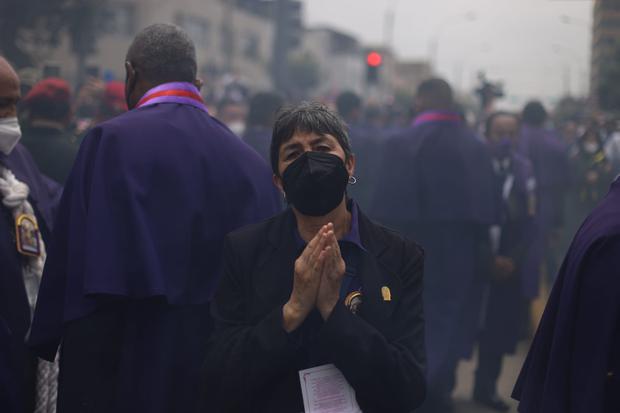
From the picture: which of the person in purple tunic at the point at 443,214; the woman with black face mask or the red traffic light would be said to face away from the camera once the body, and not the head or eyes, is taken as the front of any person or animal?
the person in purple tunic

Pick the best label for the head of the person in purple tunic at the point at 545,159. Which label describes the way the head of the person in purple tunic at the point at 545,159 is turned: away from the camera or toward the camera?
away from the camera

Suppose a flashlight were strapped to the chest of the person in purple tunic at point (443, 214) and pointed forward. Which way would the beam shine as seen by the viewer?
away from the camera

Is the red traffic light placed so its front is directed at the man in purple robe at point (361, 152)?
yes

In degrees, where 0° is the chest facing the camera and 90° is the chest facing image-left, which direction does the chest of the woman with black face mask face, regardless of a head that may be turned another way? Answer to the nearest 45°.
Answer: approximately 0°

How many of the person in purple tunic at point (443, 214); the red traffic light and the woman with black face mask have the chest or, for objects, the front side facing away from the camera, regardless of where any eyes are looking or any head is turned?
1

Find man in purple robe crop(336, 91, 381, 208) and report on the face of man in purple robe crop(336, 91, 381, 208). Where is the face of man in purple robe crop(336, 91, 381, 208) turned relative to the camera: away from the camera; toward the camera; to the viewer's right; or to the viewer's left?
away from the camera

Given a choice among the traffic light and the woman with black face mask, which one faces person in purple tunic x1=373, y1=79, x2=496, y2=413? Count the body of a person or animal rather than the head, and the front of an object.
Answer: the traffic light

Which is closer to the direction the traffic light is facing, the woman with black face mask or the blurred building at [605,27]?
the woman with black face mask

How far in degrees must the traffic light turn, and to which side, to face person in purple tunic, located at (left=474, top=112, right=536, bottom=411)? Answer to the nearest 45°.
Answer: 0° — it already faces them

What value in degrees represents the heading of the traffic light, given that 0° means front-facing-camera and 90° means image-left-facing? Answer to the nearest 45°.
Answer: approximately 0°

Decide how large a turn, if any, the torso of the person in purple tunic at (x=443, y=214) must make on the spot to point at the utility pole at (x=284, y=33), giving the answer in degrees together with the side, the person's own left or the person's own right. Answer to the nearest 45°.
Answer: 0° — they already face it

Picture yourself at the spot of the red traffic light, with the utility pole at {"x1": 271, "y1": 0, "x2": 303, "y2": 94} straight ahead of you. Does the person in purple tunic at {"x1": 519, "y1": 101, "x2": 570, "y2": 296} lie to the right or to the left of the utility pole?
left

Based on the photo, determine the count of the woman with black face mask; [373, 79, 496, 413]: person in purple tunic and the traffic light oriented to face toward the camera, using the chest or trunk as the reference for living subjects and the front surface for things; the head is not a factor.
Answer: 2

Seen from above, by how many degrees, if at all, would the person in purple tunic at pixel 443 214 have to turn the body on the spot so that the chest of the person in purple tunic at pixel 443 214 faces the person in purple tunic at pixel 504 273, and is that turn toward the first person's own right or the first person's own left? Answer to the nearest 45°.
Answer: approximately 45° to the first person's own right
